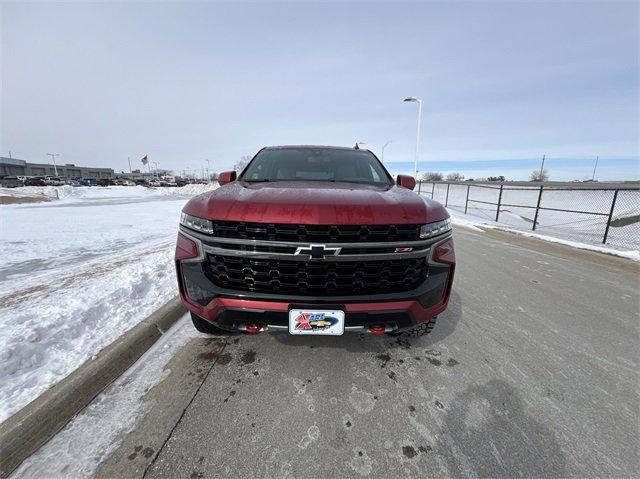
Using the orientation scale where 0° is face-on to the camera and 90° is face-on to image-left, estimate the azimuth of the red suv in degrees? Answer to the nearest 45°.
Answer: approximately 0°

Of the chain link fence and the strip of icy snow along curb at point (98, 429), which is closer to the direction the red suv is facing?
the strip of icy snow along curb

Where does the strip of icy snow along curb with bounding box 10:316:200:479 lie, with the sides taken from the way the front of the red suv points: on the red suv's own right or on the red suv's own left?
on the red suv's own right

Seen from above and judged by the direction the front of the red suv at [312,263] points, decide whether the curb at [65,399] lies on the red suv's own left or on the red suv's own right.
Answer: on the red suv's own right

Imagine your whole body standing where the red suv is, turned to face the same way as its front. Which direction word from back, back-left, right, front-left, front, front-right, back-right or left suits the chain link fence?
back-left
